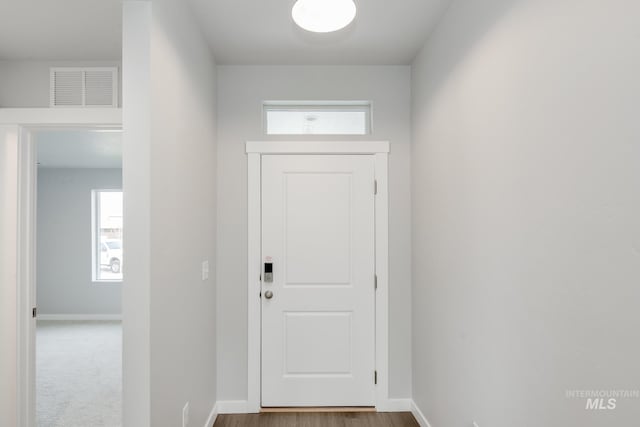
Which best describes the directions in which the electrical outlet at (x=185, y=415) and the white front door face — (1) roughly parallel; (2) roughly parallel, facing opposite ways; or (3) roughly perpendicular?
roughly perpendicular

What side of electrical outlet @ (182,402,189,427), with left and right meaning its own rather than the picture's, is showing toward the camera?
right

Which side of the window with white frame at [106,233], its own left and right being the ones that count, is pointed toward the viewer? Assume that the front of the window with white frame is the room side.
front

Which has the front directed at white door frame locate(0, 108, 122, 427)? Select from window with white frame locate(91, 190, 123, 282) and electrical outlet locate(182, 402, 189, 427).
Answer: the window with white frame

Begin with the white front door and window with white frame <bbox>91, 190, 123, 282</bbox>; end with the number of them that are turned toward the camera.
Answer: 2

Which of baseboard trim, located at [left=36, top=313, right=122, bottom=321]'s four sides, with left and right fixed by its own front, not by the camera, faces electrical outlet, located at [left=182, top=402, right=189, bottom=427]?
front

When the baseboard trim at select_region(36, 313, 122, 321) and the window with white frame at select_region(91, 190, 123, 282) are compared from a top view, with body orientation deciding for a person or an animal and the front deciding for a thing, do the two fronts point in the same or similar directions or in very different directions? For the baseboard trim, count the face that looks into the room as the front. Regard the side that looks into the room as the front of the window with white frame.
same or similar directions

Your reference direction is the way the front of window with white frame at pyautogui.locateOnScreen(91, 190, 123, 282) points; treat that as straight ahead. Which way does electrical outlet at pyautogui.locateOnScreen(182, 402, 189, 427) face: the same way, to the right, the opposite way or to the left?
to the left

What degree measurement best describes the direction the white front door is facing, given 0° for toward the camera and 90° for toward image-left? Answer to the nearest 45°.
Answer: approximately 0°

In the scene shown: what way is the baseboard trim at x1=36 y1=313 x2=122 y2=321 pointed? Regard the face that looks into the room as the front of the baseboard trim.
toward the camera
